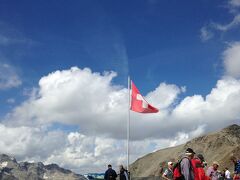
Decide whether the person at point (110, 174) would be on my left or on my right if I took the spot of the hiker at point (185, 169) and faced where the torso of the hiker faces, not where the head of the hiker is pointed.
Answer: on my left

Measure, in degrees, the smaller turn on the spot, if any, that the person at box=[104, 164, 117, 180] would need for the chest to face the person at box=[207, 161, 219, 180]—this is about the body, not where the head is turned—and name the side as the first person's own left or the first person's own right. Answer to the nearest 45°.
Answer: approximately 135° to the first person's own right

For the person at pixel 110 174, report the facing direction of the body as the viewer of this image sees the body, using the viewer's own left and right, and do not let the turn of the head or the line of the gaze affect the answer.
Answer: facing away from the viewer

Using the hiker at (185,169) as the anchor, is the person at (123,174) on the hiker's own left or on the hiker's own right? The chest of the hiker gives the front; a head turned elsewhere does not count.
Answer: on the hiker's own left

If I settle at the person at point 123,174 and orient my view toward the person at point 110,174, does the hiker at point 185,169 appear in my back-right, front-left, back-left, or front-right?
back-left
